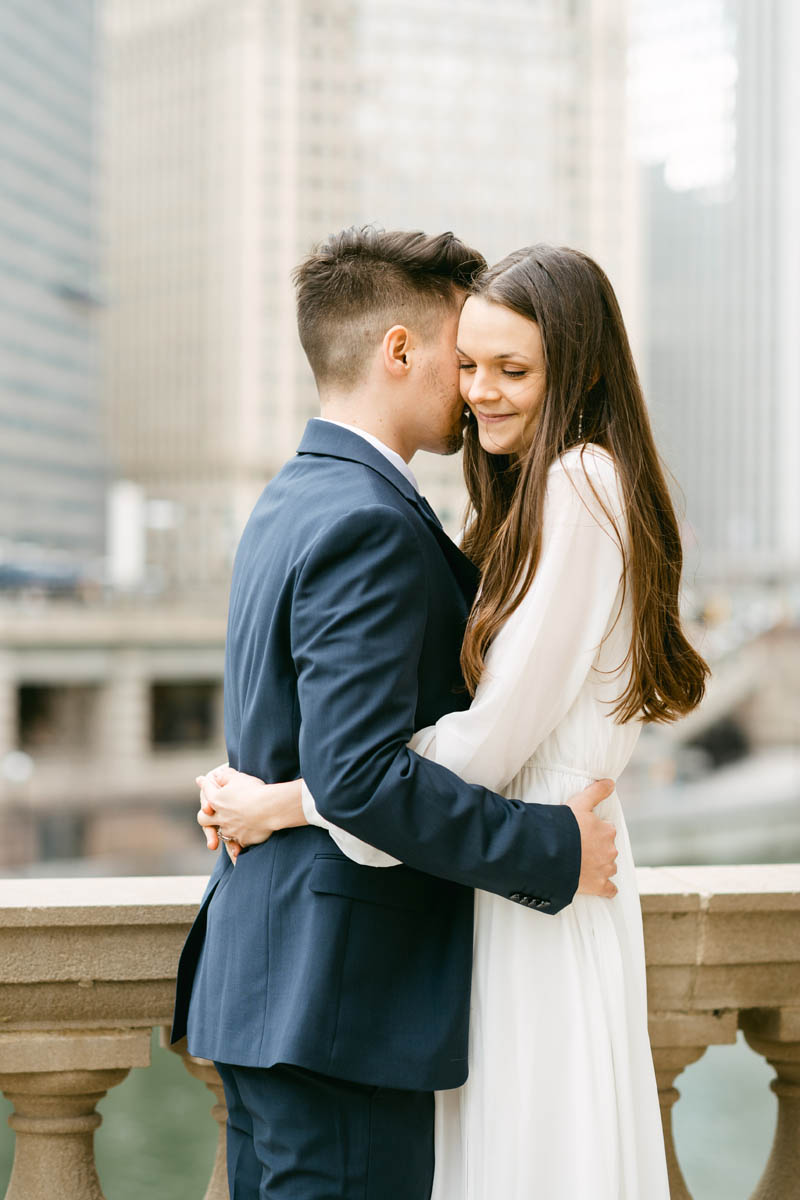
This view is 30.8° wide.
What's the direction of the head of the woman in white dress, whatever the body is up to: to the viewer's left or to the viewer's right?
to the viewer's left

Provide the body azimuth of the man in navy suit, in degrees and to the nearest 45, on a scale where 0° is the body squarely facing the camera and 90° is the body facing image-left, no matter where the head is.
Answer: approximately 270°

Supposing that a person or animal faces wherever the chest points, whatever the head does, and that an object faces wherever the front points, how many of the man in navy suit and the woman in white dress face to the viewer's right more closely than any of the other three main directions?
1

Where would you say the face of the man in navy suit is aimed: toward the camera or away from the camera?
away from the camera

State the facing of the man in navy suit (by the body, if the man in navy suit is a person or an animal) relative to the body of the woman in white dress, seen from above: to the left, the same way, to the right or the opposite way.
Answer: the opposite way

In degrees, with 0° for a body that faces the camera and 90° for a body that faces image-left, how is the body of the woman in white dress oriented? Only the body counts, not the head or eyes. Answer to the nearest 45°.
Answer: approximately 90°

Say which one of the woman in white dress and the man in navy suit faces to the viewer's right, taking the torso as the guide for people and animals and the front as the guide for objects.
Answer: the man in navy suit
